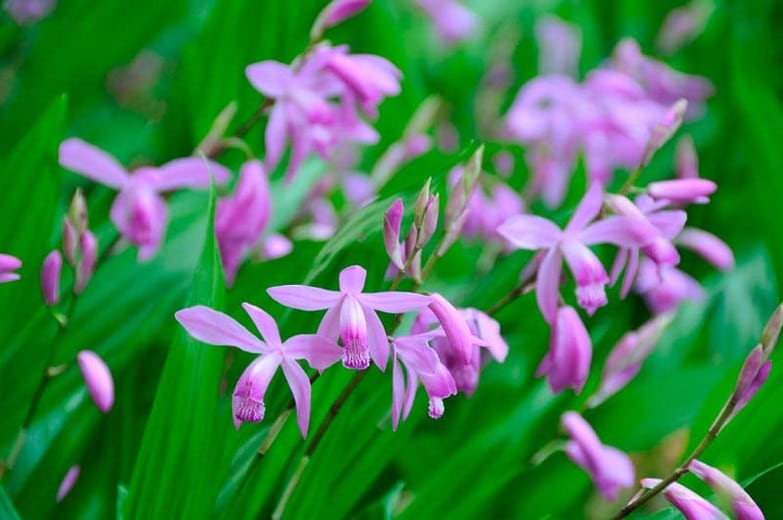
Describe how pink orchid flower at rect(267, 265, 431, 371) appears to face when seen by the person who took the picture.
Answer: facing the viewer

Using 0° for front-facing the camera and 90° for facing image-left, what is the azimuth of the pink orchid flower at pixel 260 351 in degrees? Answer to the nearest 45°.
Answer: approximately 45°

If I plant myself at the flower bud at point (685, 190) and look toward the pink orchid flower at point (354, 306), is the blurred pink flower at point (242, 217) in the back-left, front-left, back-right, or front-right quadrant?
front-right

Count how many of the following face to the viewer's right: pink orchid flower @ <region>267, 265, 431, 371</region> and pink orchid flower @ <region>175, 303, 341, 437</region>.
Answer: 0
